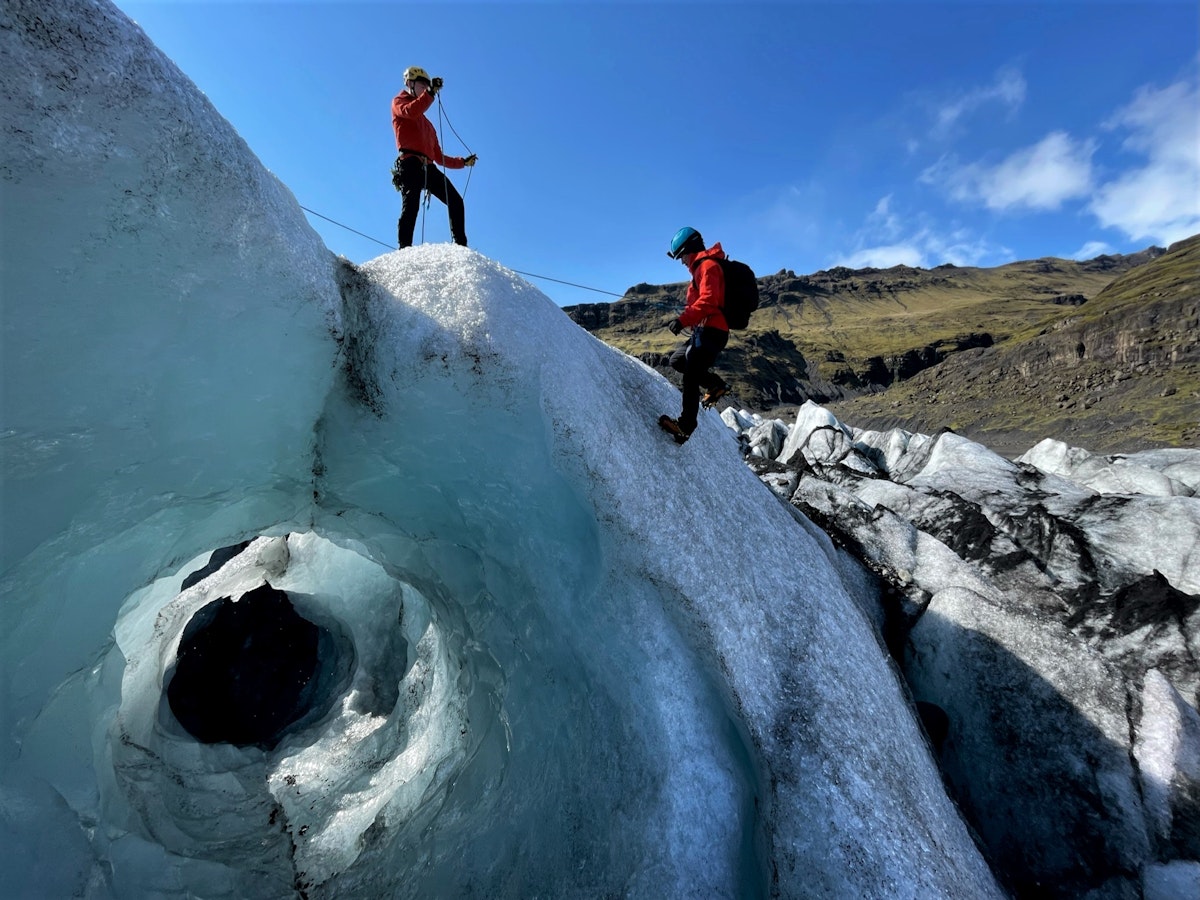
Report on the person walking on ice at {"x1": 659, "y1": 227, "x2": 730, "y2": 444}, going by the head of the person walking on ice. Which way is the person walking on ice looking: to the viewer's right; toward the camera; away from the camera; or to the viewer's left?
to the viewer's left

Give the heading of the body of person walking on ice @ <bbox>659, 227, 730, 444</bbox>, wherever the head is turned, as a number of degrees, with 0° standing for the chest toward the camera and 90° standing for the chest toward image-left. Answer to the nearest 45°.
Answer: approximately 90°

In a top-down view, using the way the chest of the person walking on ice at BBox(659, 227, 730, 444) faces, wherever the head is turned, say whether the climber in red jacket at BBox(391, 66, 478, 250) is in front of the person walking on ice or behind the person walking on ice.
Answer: in front
